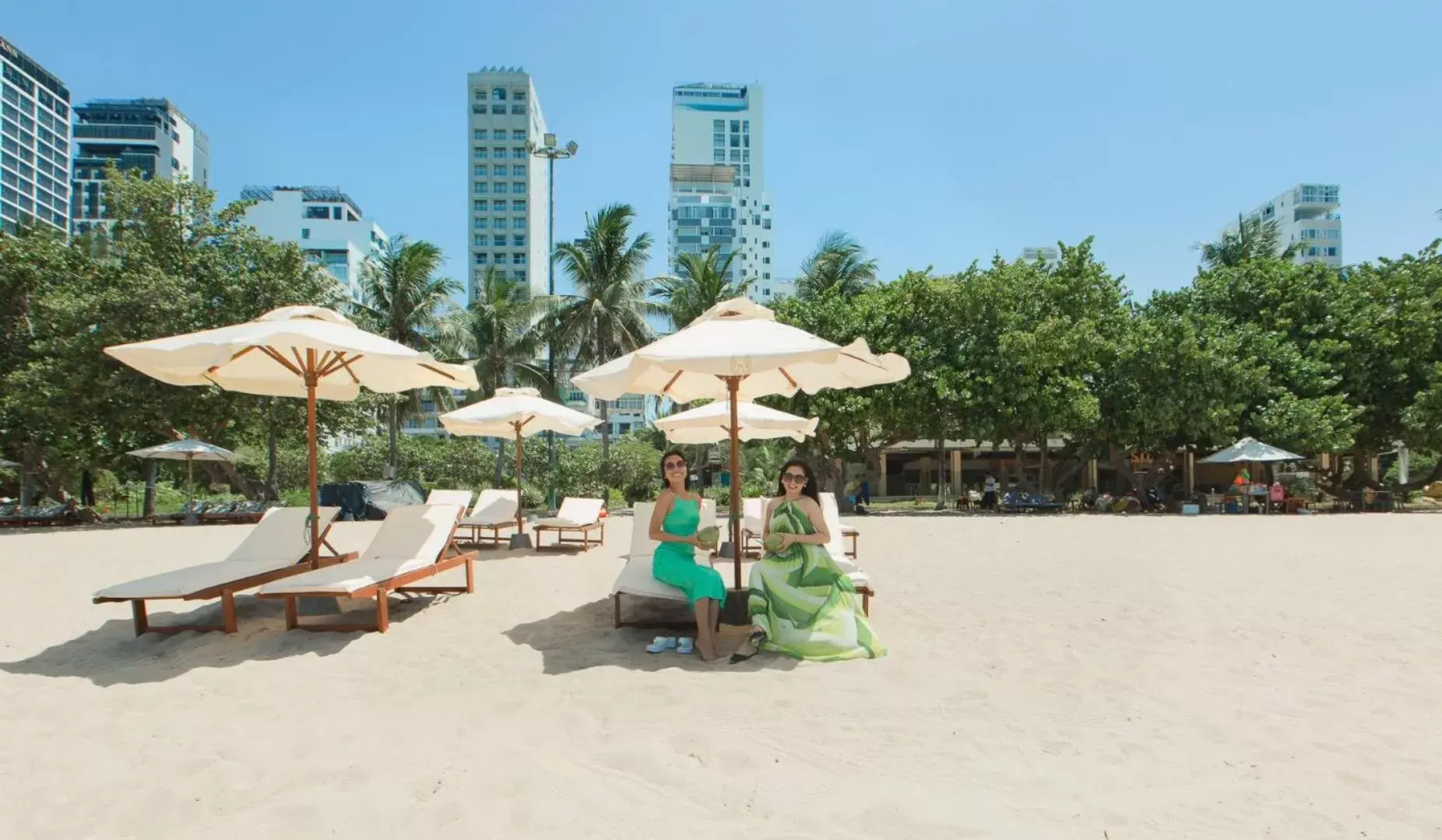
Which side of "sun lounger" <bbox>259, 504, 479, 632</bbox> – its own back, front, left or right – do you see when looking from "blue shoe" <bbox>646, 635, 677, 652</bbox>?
left

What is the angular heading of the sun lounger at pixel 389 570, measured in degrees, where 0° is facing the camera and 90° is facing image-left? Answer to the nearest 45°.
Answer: approximately 45°

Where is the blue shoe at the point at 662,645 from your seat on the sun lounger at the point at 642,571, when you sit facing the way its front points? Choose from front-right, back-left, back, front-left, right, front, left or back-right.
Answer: front

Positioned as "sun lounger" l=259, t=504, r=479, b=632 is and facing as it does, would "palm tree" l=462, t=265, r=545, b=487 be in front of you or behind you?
behind

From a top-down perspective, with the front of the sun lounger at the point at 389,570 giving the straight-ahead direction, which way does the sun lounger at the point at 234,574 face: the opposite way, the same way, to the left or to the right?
the same way

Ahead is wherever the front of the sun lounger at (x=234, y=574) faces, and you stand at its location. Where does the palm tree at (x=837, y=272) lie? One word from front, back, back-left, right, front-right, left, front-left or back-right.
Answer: back

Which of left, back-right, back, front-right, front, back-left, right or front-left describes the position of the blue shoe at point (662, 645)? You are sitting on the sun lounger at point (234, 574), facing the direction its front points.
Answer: left

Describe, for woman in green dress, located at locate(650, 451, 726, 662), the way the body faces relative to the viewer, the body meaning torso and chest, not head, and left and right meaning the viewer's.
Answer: facing the viewer and to the right of the viewer

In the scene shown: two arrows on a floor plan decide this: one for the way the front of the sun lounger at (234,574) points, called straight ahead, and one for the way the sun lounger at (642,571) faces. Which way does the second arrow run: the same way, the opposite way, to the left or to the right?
the same way

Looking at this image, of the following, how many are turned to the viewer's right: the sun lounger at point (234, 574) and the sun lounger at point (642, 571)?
0

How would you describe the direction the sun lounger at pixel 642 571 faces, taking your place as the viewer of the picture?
facing the viewer

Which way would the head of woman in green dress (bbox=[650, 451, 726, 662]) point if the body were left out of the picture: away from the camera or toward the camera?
toward the camera

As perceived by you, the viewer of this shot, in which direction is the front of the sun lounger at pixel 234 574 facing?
facing the viewer and to the left of the viewer

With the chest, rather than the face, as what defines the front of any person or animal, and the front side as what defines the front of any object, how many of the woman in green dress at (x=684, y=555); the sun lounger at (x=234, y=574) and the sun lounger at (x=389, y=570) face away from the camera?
0

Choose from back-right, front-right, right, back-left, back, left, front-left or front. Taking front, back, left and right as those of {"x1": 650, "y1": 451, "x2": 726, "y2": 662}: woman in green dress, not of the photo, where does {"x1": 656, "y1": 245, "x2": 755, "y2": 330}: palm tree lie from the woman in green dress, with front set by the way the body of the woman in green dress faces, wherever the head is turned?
back-left

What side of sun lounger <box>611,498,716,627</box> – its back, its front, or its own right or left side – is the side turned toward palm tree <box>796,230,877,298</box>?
back
